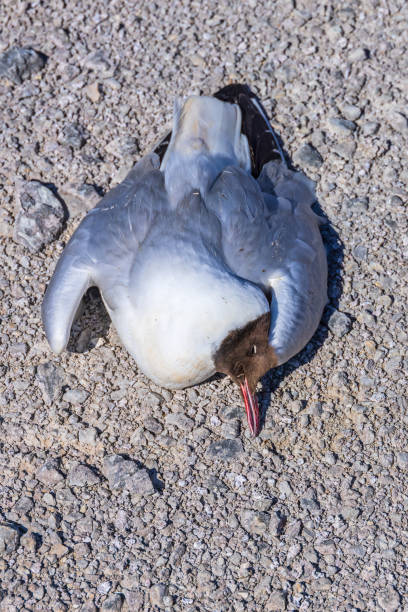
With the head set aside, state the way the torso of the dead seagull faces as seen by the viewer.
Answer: toward the camera

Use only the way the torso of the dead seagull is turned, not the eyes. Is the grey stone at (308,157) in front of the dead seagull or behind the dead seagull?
behind

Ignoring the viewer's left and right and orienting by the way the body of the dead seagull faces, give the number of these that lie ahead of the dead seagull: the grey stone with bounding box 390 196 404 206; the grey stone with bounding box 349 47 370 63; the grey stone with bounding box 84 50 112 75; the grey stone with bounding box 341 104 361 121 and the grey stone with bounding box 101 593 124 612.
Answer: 1

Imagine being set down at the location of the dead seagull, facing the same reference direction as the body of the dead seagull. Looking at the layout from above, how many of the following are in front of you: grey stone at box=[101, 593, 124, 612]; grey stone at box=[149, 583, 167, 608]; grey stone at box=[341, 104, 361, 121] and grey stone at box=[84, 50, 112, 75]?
2

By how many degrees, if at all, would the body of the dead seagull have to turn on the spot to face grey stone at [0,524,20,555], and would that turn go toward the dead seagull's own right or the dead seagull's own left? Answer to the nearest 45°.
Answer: approximately 45° to the dead seagull's own right

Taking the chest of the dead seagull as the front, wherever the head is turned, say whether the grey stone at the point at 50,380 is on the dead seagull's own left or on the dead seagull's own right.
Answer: on the dead seagull's own right

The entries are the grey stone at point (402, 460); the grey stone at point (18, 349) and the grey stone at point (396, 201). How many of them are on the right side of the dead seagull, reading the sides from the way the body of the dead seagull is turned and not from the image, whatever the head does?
1

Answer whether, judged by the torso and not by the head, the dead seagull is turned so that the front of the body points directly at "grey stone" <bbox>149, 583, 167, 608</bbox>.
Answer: yes

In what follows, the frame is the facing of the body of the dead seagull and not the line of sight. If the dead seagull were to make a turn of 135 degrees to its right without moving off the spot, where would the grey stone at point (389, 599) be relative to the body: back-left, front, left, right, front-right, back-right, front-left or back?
back

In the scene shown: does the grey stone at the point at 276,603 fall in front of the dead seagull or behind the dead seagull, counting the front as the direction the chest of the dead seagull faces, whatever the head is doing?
in front

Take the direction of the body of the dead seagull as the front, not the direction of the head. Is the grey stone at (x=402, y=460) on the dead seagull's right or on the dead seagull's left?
on the dead seagull's left

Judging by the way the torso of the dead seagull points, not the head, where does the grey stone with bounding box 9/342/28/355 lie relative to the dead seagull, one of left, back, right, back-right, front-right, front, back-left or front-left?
right

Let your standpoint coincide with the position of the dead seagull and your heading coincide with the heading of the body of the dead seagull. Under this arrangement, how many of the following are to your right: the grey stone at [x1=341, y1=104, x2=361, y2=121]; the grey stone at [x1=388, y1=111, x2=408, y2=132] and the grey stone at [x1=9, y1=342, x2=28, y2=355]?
1

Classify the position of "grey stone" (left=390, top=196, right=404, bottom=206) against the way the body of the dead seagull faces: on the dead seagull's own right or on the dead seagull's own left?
on the dead seagull's own left
